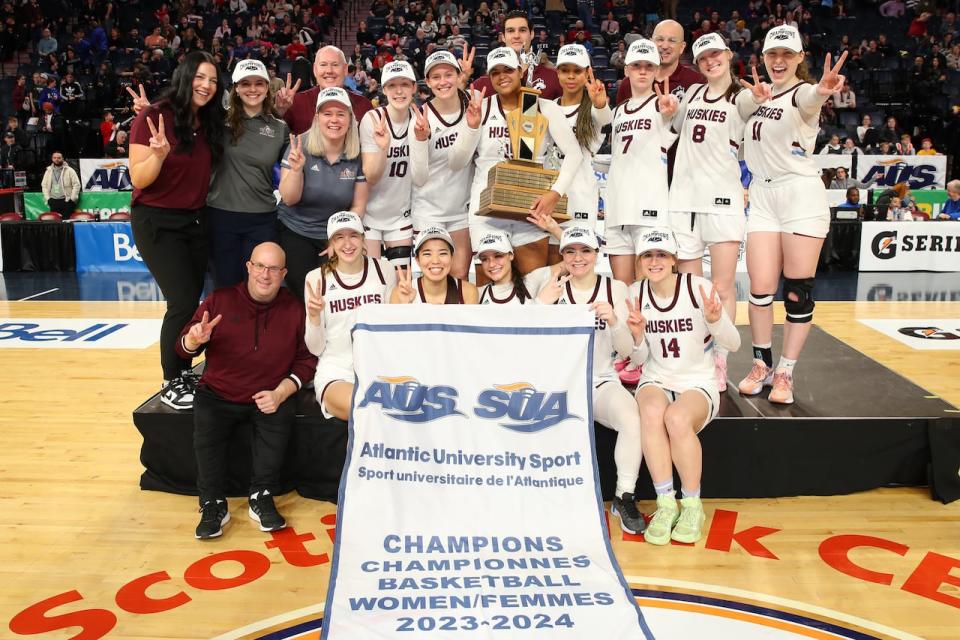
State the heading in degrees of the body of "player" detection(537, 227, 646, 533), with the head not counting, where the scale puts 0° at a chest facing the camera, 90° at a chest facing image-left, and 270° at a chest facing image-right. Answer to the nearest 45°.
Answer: approximately 0°

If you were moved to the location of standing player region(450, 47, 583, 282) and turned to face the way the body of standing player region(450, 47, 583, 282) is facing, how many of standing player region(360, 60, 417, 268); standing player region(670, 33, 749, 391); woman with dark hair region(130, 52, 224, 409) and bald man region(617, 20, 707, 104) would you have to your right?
2

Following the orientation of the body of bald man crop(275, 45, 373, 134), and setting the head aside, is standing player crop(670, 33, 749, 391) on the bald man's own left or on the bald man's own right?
on the bald man's own left

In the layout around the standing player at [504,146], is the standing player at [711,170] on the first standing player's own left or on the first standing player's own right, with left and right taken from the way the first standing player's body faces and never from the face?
on the first standing player's own left
